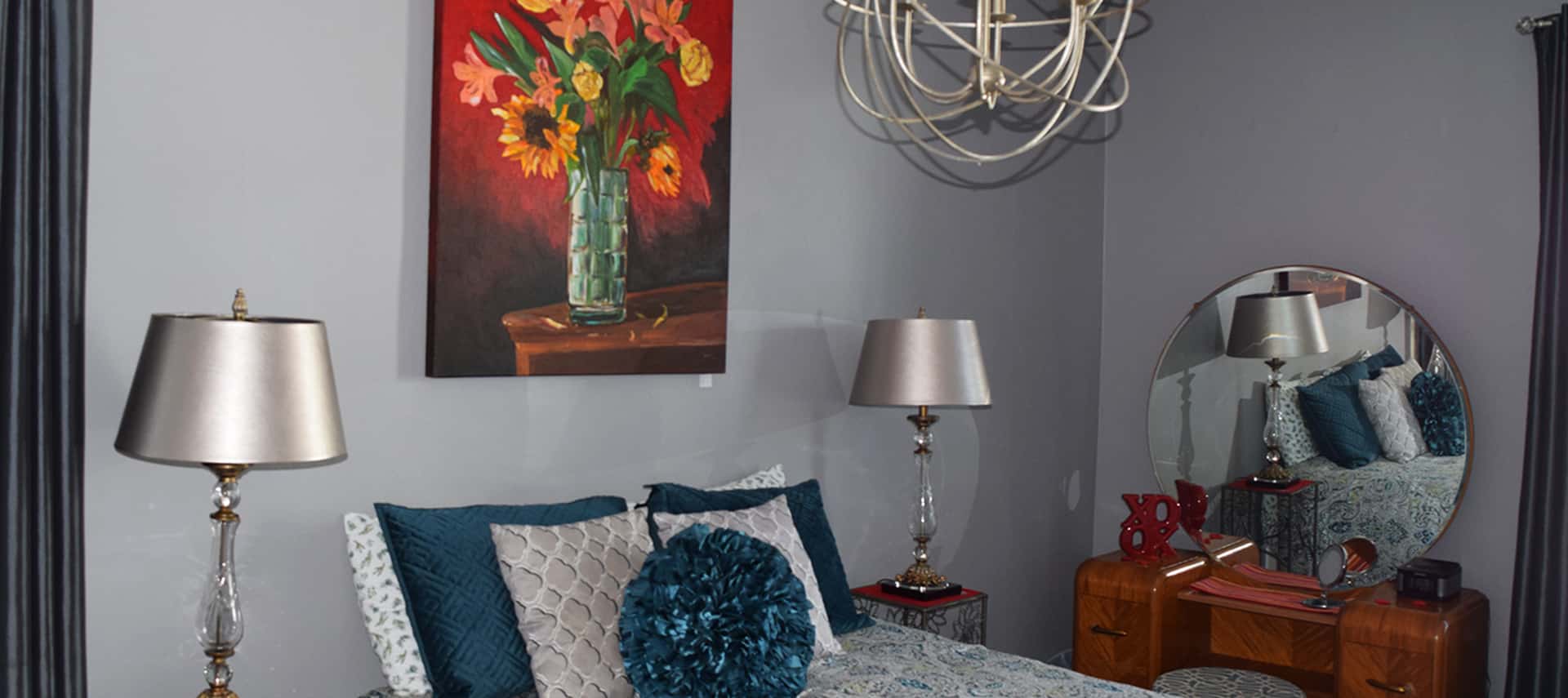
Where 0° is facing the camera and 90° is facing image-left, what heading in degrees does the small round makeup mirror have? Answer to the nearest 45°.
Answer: approximately 45°

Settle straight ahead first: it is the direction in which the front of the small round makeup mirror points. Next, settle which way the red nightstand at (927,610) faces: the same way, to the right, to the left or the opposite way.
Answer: to the left

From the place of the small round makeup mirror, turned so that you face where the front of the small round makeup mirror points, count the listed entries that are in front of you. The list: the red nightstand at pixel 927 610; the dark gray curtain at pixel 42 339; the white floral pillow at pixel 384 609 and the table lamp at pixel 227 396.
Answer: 4

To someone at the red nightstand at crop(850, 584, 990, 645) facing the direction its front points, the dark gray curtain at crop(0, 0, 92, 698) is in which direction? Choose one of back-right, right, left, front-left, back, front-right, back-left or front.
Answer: right

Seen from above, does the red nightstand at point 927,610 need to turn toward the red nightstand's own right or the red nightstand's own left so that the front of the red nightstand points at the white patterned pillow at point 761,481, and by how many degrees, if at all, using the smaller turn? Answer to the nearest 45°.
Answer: approximately 90° to the red nightstand's own right

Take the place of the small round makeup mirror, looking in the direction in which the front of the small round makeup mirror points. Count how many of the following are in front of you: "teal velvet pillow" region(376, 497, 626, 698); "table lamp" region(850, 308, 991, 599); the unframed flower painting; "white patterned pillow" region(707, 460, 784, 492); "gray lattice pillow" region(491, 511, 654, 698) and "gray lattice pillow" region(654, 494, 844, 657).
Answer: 6

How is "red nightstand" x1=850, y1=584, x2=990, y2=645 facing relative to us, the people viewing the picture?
facing the viewer and to the right of the viewer

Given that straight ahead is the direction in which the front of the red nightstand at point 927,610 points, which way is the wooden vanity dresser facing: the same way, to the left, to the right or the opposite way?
to the right

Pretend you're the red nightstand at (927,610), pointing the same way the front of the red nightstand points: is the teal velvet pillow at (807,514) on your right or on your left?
on your right

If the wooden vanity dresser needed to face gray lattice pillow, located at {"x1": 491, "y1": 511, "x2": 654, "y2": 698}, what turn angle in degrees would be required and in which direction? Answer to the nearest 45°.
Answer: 0° — it already faces it

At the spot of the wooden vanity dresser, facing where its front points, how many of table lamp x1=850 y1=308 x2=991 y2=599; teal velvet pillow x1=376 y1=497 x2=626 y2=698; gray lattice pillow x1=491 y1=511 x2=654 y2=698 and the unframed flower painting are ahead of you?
4

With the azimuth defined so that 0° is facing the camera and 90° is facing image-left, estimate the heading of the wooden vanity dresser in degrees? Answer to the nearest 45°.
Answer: approximately 45°

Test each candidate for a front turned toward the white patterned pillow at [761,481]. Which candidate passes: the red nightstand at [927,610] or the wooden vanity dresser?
the wooden vanity dresser

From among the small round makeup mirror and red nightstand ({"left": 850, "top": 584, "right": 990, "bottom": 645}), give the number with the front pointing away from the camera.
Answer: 0
